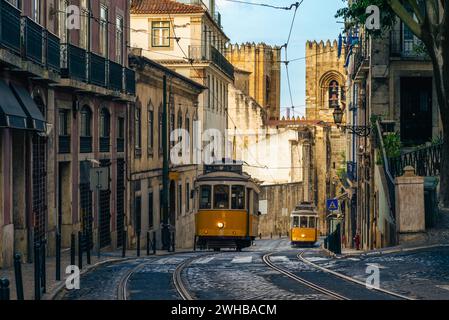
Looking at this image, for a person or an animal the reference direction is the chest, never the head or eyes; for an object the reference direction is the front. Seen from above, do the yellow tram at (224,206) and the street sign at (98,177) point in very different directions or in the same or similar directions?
very different directions

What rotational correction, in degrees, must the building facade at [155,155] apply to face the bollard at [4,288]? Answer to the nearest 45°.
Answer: approximately 45° to its right

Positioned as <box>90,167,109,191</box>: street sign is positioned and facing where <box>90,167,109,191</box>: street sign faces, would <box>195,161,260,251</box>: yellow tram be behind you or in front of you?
in front

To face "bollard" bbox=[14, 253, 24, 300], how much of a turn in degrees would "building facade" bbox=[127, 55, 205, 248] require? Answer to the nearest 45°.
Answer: approximately 45° to its right

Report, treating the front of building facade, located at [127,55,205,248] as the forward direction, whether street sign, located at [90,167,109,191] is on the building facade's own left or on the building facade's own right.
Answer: on the building facade's own right

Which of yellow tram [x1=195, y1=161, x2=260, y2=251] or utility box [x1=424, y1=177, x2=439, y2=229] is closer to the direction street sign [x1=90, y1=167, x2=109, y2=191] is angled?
the yellow tram

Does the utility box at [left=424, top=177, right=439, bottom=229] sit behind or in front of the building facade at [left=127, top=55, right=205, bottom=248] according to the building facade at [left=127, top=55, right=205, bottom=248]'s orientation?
in front

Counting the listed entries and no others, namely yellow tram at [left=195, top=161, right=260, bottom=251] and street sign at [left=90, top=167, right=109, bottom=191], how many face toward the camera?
1

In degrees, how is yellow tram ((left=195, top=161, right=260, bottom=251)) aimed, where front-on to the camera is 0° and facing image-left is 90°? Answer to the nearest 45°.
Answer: approximately 0°
